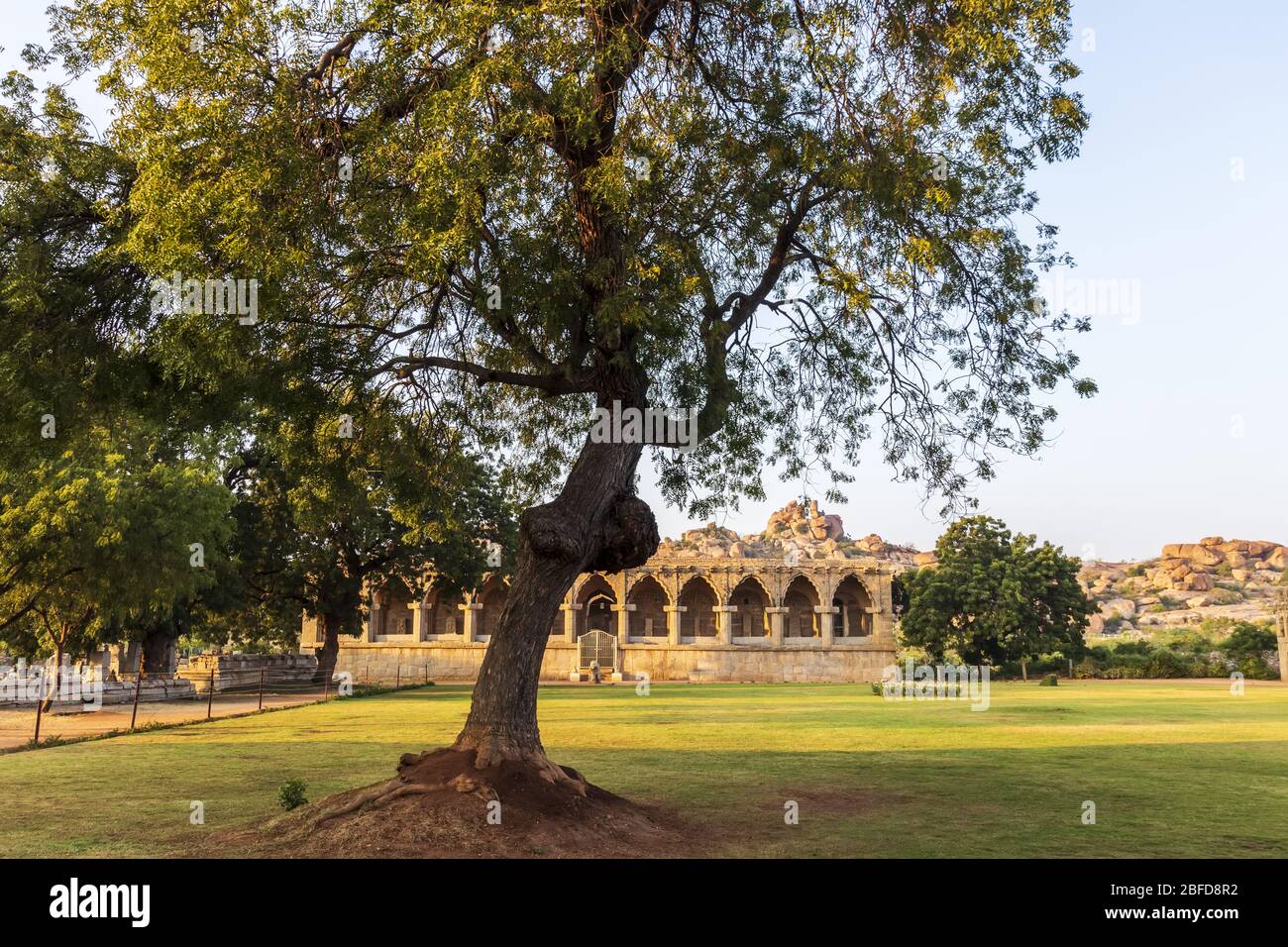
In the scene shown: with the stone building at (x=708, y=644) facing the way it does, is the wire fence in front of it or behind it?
in front

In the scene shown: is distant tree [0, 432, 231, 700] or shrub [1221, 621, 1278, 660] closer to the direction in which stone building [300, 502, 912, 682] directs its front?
the distant tree

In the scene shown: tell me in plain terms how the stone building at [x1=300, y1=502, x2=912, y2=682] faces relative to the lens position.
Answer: facing the viewer

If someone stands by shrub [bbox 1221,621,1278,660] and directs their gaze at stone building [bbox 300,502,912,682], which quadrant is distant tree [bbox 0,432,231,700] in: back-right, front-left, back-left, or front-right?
front-left

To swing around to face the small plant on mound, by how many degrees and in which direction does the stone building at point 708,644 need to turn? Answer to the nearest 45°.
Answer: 0° — it already faces it

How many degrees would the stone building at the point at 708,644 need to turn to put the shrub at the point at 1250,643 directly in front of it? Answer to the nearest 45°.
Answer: approximately 90° to its left

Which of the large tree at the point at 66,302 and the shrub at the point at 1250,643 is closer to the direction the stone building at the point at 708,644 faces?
the large tree

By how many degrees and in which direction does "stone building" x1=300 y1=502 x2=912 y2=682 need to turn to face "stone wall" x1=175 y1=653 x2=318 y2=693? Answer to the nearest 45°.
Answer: approximately 45° to its right

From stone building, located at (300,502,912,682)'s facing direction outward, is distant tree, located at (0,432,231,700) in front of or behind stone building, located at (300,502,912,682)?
in front

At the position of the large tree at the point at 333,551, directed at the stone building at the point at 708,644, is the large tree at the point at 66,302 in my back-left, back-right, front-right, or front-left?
back-right
